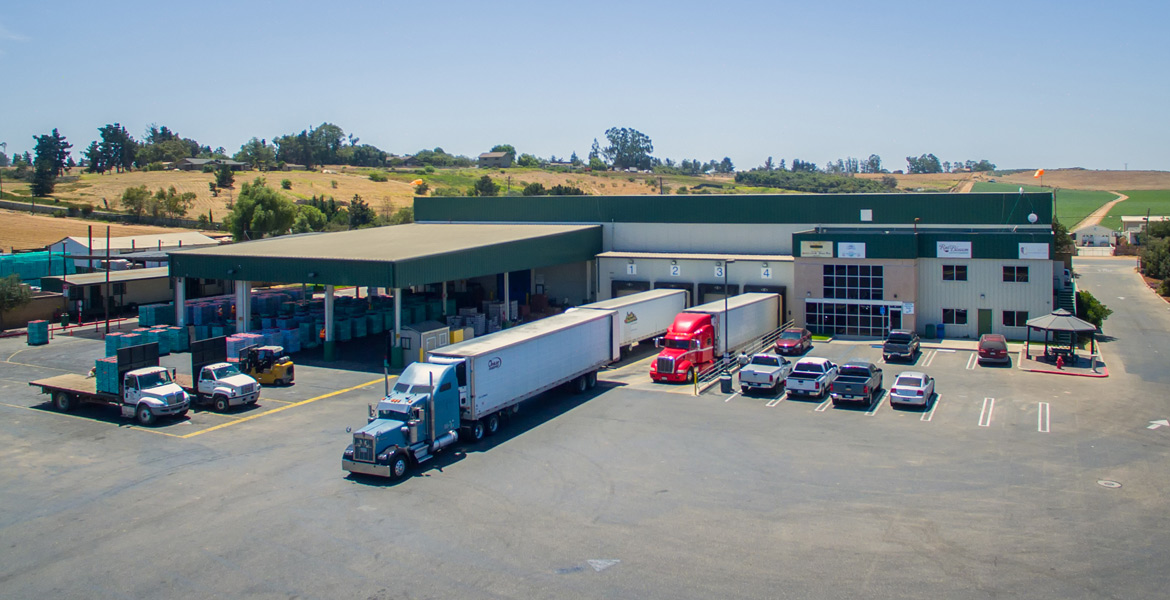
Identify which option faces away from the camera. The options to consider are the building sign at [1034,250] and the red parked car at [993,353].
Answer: the red parked car

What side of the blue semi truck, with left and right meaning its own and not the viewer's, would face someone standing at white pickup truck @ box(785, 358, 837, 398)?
back

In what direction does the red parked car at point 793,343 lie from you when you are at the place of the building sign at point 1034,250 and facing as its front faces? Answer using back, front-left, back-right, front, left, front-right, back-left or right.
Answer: front-right

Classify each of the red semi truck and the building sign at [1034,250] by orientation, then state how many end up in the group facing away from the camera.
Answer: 0

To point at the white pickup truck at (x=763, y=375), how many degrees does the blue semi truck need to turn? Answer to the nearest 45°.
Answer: approximately 180°
